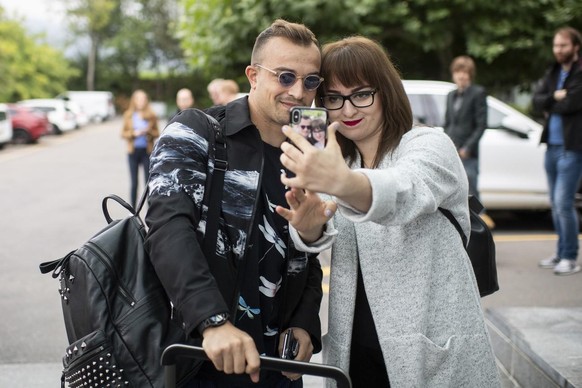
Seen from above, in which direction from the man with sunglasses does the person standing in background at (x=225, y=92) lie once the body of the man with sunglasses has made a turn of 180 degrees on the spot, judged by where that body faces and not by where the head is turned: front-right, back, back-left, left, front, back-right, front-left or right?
front-right

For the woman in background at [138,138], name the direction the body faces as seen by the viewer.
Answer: toward the camera

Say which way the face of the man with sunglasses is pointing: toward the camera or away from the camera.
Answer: toward the camera

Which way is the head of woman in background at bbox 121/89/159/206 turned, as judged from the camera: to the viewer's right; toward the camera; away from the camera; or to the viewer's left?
toward the camera

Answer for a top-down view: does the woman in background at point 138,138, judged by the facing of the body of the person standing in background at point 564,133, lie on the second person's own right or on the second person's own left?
on the second person's own right

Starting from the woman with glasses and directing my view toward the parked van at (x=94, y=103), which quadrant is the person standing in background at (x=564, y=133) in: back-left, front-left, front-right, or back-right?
front-right

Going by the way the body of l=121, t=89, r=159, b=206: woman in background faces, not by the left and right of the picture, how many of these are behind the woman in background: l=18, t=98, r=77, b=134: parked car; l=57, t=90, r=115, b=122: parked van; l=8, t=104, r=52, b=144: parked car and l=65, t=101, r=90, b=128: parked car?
4

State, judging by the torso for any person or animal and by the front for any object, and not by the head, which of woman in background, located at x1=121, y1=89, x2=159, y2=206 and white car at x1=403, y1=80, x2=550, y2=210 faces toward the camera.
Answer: the woman in background

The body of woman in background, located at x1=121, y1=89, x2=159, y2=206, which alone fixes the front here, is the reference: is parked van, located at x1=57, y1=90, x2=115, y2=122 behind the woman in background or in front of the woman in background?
behind

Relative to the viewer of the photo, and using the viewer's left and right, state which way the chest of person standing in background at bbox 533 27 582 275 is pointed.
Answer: facing the viewer and to the left of the viewer

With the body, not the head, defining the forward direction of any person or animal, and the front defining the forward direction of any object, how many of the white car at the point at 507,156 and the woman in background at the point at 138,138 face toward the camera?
1

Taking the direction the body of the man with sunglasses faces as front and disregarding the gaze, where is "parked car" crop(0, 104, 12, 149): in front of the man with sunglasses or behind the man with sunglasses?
behind

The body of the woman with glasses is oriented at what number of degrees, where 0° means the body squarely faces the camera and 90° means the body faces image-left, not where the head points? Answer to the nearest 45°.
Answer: approximately 45°
